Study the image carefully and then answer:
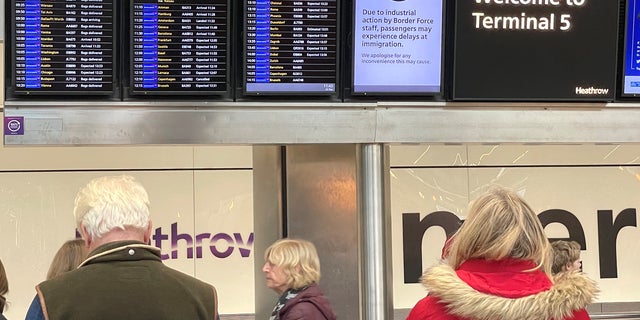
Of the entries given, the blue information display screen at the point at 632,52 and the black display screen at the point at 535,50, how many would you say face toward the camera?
2

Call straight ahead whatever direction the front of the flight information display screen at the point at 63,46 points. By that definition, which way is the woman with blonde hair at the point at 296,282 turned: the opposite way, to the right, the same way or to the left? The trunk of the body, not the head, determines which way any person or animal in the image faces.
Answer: to the right

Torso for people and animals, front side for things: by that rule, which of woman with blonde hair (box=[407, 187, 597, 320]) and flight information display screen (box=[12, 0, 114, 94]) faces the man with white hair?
the flight information display screen

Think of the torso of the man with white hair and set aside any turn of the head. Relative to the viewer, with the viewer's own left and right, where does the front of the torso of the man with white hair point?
facing away from the viewer

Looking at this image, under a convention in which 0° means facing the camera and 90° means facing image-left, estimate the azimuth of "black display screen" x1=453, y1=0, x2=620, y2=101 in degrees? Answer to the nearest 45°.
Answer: approximately 0°

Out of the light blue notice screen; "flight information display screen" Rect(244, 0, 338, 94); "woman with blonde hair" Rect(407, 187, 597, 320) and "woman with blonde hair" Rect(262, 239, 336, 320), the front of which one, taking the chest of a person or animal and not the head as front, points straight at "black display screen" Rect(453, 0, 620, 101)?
"woman with blonde hair" Rect(407, 187, 597, 320)

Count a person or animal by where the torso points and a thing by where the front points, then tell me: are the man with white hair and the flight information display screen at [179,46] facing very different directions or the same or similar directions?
very different directions

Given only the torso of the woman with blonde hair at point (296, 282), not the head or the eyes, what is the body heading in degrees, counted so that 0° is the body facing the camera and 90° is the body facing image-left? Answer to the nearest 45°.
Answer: approximately 90°

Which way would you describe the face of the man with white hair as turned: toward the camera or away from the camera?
away from the camera

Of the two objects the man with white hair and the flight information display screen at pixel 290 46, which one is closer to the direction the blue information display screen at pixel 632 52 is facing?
the man with white hair

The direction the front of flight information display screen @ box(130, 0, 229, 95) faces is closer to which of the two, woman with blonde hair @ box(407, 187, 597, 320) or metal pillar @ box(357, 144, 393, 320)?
the woman with blonde hair

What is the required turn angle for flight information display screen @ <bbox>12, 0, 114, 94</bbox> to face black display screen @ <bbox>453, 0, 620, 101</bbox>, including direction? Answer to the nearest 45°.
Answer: approximately 90° to its left

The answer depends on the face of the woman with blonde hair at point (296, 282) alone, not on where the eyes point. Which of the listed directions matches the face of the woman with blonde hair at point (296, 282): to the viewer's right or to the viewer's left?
to the viewer's left
